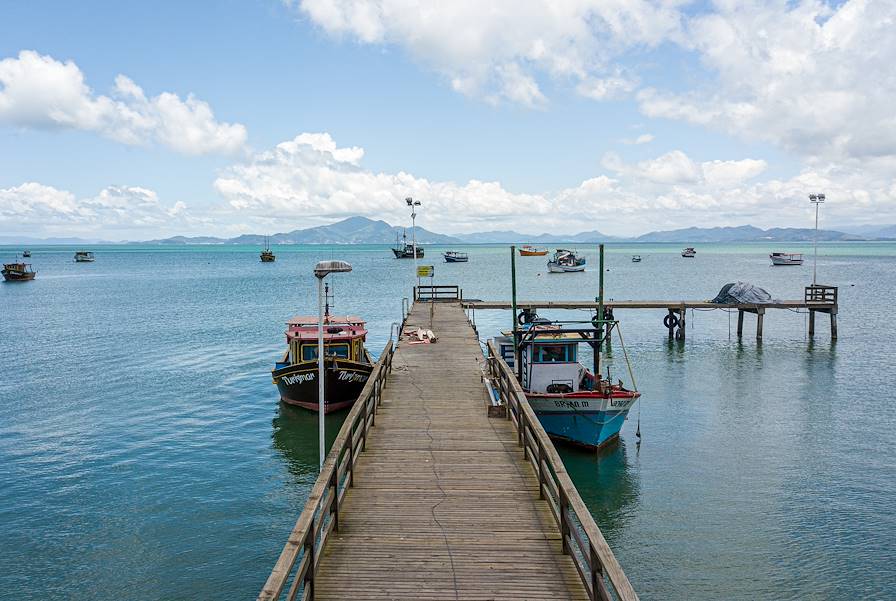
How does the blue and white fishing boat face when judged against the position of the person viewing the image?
facing the viewer and to the right of the viewer

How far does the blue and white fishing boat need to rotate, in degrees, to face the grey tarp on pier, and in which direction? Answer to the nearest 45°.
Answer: approximately 90° to its left

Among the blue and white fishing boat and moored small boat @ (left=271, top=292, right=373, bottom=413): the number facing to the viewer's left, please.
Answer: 0

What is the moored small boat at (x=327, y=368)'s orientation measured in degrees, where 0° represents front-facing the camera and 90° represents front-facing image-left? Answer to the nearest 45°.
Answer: approximately 0°

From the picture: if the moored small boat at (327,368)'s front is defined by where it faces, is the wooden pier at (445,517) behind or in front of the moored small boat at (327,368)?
in front

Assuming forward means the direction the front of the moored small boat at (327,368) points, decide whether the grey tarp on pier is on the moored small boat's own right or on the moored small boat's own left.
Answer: on the moored small boat's own left

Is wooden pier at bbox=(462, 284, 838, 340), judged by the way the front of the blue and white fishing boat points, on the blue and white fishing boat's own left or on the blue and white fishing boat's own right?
on the blue and white fishing boat's own left
